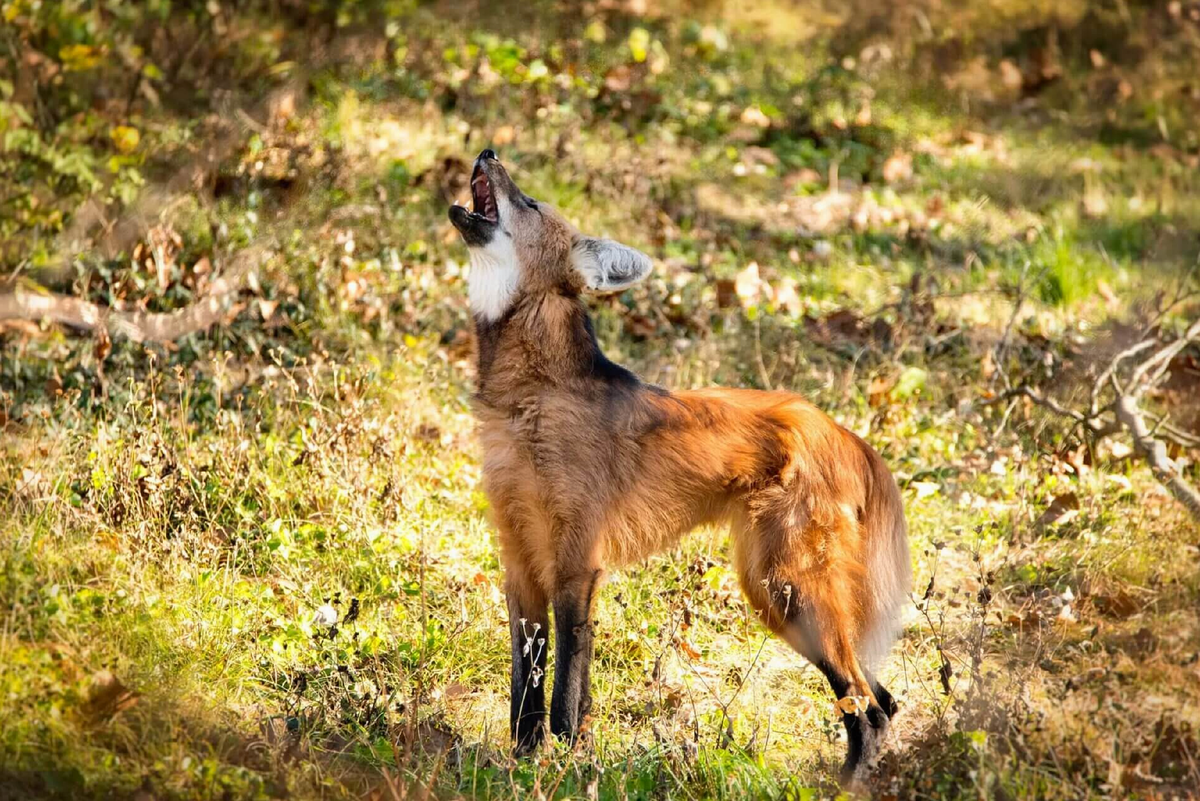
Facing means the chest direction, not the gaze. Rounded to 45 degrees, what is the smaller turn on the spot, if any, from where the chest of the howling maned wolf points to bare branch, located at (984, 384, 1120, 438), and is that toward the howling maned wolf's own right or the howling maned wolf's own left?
approximately 135° to the howling maned wolf's own right

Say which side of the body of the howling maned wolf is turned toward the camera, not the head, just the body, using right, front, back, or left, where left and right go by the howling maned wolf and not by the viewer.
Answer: left

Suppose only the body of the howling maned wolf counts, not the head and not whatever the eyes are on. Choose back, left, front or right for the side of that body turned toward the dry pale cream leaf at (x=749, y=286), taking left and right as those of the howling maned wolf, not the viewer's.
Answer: right

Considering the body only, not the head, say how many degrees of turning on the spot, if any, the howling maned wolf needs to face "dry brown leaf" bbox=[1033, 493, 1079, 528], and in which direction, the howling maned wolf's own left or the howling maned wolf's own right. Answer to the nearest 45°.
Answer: approximately 135° to the howling maned wolf's own right

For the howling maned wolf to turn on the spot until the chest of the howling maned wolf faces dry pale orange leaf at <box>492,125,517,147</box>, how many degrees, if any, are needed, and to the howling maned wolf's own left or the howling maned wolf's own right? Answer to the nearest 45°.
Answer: approximately 90° to the howling maned wolf's own right

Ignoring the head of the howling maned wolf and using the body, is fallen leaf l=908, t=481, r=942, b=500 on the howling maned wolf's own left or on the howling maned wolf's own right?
on the howling maned wolf's own right

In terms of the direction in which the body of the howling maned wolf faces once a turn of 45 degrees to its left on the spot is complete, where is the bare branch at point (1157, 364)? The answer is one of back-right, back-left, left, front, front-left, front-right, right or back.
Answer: back

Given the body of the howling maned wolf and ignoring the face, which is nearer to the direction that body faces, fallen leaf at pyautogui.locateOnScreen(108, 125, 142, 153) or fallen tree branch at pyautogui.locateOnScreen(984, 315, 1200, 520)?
the fallen leaf

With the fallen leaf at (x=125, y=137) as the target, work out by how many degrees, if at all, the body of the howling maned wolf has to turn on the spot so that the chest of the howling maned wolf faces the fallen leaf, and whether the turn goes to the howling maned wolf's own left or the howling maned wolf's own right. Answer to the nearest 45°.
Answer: approximately 45° to the howling maned wolf's own right

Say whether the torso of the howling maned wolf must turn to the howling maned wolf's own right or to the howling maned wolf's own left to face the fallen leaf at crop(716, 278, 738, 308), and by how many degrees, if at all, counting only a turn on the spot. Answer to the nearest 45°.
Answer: approximately 90° to the howling maned wolf's own right
